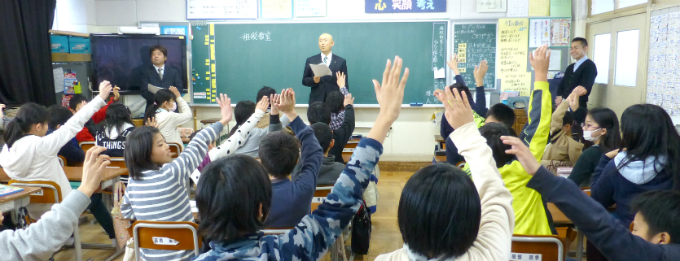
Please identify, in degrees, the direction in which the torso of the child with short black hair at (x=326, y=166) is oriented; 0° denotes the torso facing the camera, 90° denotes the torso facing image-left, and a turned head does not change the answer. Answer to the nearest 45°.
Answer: approximately 180°

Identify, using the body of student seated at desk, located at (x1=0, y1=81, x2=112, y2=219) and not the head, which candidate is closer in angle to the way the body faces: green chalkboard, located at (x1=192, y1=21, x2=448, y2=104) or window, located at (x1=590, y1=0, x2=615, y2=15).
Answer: the green chalkboard

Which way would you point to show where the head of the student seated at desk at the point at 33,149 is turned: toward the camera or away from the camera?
away from the camera

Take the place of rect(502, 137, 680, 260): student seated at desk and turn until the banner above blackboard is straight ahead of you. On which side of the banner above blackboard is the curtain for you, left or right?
left

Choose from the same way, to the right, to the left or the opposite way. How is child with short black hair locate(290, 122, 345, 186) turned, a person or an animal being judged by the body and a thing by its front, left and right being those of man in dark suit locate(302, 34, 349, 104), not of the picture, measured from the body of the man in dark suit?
the opposite way

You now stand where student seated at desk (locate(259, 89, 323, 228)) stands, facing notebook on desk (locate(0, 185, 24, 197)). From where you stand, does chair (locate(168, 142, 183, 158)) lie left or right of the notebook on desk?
right

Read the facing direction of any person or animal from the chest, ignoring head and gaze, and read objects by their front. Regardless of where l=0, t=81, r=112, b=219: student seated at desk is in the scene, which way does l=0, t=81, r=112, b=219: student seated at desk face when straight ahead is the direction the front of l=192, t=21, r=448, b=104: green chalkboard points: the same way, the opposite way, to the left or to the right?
the opposite way

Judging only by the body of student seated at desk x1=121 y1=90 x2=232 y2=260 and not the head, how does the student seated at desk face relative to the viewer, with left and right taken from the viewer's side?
facing away from the viewer and to the right of the viewer

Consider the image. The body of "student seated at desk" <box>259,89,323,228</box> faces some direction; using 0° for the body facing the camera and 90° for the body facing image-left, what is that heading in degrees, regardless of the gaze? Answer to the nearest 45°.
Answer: approximately 180°

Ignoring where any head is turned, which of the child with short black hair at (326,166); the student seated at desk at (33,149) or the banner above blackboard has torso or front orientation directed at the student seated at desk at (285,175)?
the banner above blackboard

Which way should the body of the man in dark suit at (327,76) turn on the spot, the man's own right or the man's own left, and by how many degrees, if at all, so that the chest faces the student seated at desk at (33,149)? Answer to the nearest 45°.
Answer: approximately 45° to the man's own right

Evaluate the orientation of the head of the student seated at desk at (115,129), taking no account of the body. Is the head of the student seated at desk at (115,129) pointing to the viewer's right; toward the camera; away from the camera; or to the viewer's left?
away from the camera
